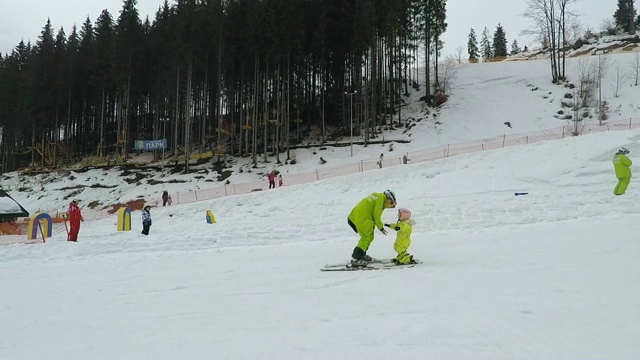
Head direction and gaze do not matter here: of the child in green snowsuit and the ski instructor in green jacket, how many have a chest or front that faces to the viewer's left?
1

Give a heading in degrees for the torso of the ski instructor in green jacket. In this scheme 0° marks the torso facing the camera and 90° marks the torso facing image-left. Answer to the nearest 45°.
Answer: approximately 270°

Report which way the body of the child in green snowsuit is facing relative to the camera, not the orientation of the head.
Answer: to the viewer's left

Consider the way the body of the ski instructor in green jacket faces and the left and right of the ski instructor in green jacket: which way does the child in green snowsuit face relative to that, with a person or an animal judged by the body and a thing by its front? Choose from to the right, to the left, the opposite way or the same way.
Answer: the opposite way
